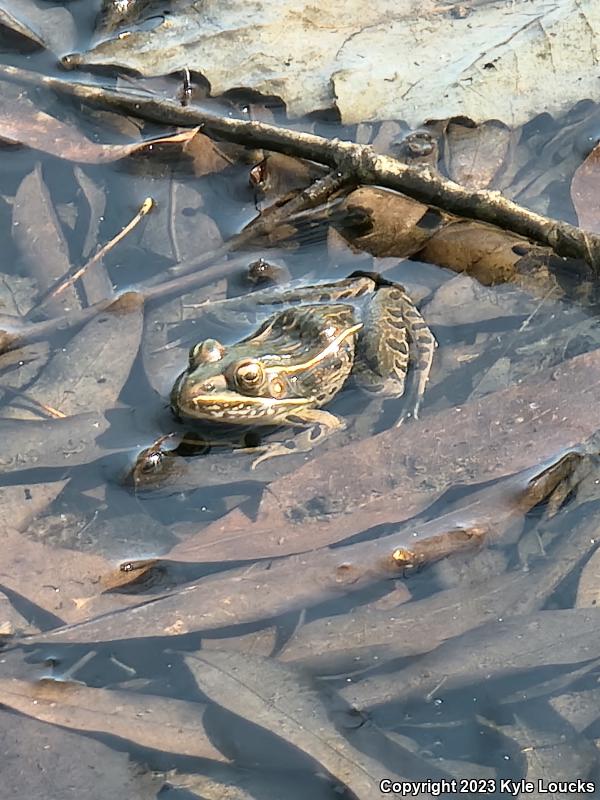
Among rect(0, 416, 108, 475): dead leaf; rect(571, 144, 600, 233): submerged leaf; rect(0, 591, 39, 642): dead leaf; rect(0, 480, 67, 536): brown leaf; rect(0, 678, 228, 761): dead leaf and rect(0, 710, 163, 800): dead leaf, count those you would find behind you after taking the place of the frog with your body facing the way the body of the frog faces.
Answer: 1

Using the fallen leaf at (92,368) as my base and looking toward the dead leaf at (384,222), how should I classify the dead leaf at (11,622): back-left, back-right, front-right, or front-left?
back-right

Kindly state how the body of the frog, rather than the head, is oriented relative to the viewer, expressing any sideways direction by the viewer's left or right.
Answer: facing the viewer and to the left of the viewer

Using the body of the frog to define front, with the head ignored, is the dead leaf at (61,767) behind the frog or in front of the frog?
in front

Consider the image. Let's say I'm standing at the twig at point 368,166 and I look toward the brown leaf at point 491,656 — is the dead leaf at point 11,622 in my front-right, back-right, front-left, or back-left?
front-right

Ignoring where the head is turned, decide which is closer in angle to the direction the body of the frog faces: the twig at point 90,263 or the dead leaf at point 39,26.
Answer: the twig

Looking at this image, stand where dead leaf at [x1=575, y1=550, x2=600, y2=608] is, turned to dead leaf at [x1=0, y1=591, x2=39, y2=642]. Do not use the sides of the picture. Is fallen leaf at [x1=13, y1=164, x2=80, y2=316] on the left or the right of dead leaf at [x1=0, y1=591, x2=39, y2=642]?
right

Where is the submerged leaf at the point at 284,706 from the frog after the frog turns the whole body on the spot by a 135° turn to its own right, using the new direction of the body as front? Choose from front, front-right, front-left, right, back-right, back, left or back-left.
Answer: back

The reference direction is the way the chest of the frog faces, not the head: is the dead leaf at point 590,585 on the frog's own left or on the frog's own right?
on the frog's own left

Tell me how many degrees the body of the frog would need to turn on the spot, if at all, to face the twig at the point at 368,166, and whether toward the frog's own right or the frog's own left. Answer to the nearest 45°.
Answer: approximately 135° to the frog's own right

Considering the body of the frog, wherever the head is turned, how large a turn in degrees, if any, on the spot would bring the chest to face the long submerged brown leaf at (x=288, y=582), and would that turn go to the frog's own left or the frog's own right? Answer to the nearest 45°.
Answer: approximately 45° to the frog's own left

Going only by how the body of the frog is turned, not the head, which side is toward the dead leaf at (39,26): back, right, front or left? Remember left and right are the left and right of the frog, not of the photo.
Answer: right

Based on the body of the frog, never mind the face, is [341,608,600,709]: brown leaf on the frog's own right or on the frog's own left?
on the frog's own left

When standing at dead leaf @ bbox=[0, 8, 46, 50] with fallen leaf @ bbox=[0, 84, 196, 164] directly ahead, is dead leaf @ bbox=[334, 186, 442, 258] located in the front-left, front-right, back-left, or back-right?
front-left
